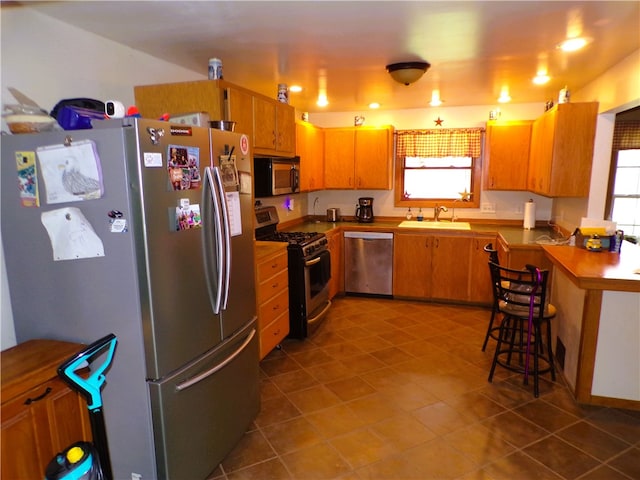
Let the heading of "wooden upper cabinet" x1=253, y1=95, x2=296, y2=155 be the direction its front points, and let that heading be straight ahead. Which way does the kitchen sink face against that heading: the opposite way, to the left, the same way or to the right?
to the right

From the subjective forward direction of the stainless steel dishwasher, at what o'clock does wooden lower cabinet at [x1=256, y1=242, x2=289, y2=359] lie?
The wooden lower cabinet is roughly at 1 o'clock from the stainless steel dishwasher.

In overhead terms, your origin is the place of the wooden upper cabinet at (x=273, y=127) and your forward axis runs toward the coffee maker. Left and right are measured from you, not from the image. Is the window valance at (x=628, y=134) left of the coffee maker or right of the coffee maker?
right

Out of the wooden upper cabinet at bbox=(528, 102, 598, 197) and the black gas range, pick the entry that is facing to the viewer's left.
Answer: the wooden upper cabinet

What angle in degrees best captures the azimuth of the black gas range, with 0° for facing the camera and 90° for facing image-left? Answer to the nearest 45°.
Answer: approximately 315°

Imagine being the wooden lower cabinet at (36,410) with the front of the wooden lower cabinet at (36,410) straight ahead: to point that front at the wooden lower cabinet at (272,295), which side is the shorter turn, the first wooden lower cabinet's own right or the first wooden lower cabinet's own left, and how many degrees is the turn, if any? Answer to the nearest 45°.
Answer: approximately 90° to the first wooden lower cabinet's own left

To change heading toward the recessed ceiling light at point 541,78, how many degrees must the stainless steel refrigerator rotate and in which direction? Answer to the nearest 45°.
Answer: approximately 45° to its left

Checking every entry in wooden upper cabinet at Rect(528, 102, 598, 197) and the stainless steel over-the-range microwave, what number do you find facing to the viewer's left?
1

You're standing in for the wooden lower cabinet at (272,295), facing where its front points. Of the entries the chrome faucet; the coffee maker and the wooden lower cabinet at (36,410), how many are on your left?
2
